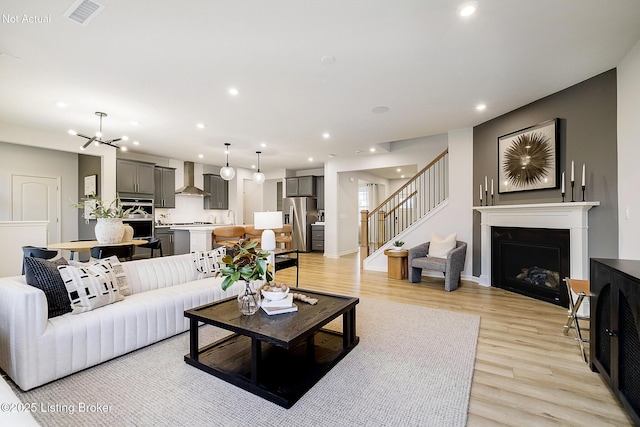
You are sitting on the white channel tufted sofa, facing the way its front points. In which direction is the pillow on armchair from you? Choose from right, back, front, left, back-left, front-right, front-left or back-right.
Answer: front-left

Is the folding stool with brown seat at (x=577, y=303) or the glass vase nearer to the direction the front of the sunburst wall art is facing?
the glass vase

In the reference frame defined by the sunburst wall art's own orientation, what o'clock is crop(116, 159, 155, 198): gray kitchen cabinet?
The gray kitchen cabinet is roughly at 1 o'clock from the sunburst wall art.

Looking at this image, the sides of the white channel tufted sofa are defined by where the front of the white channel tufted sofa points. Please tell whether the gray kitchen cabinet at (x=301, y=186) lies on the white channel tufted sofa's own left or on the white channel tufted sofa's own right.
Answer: on the white channel tufted sofa's own left

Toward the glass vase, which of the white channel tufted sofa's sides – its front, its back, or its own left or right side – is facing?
front

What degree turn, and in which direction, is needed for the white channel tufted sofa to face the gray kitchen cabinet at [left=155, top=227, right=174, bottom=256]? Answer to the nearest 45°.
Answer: approximately 135° to its left

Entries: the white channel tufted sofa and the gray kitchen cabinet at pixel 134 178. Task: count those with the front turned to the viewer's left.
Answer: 0

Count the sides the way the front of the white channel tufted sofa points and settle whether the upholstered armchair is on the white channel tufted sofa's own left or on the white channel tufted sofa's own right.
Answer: on the white channel tufted sofa's own left

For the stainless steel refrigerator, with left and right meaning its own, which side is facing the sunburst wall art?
left

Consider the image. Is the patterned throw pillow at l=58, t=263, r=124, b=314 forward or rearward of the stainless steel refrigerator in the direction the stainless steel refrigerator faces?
forward

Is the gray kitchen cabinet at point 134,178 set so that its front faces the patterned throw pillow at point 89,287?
yes

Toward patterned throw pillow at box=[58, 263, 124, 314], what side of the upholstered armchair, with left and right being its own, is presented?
front

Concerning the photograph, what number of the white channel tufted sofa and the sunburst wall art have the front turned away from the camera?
0

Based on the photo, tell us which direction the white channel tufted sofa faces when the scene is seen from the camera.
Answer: facing the viewer and to the right of the viewer

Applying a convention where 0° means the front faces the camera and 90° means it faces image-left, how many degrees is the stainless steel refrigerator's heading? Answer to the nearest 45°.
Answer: approximately 45°

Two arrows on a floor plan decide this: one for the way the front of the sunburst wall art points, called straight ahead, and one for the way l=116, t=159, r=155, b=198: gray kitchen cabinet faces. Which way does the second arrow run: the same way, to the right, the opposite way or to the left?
to the left

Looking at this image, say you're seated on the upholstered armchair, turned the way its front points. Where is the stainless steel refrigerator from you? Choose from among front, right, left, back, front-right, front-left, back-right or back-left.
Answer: right

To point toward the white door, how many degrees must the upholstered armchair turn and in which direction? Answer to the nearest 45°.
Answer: approximately 45° to its right
